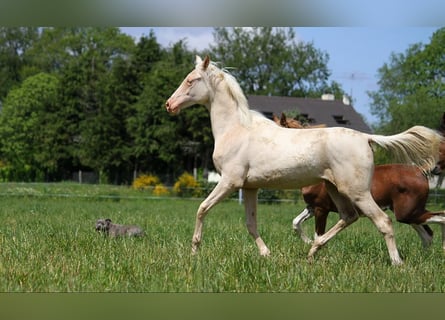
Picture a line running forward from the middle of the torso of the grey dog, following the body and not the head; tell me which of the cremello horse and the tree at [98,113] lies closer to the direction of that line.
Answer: the tree

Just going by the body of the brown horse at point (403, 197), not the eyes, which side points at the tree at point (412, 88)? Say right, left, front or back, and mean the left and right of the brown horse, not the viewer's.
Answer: right

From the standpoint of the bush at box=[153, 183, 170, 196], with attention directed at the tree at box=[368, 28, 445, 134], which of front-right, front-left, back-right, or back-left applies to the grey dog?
back-right

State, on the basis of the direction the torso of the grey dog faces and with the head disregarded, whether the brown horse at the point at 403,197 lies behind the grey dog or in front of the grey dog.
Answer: behind

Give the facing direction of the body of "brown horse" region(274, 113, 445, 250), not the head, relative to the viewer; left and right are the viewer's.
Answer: facing to the left of the viewer

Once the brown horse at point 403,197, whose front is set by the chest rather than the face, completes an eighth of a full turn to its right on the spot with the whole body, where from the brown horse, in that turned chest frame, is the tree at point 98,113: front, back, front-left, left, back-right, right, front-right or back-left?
front

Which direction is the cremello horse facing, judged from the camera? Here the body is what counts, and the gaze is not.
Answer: to the viewer's left

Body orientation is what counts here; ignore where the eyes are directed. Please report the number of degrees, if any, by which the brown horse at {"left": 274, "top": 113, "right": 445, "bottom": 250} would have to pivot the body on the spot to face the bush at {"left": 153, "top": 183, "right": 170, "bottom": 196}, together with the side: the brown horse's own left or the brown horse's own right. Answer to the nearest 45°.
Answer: approximately 45° to the brown horse's own right

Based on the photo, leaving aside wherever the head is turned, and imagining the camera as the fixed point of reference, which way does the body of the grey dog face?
to the viewer's left

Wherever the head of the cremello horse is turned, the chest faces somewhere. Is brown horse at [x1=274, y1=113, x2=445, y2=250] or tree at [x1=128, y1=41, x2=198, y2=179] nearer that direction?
the tree

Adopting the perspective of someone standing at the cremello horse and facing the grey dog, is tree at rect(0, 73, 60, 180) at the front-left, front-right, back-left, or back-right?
front-right

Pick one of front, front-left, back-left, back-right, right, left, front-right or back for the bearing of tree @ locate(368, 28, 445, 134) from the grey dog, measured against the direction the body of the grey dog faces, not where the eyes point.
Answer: back-right

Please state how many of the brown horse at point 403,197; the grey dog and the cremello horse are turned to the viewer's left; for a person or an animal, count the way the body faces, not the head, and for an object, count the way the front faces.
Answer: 3

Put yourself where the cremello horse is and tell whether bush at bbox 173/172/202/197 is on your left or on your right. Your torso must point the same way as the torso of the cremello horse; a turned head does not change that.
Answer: on your right
